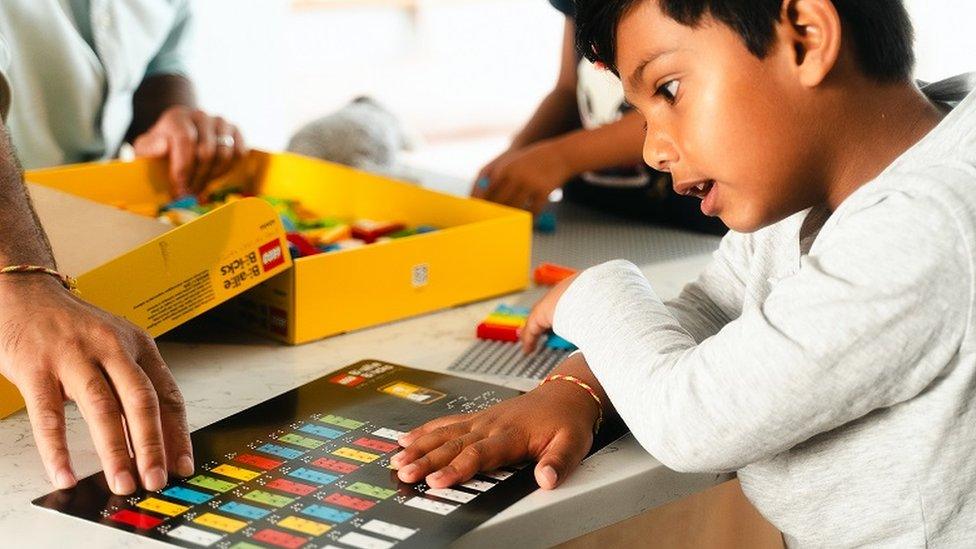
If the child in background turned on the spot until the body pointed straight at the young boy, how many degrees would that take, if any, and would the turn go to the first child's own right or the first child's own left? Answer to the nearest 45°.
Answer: approximately 45° to the first child's own left

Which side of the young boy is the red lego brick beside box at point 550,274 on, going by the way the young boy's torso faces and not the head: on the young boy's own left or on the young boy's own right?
on the young boy's own right

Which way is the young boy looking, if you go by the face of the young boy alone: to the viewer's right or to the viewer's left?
to the viewer's left

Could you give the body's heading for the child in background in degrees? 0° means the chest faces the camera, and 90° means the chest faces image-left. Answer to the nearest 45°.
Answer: approximately 45°

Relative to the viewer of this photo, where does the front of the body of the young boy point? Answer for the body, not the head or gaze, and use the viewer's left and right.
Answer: facing to the left of the viewer
